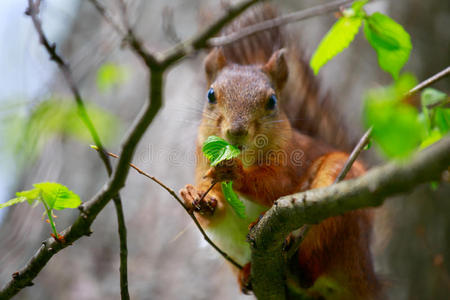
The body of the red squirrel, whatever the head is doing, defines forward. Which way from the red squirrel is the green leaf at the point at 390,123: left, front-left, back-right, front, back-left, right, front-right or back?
front-left

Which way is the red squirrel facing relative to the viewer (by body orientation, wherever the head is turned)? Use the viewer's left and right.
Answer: facing the viewer and to the left of the viewer

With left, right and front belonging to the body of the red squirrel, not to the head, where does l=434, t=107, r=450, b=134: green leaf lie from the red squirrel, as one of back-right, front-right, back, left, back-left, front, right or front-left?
left

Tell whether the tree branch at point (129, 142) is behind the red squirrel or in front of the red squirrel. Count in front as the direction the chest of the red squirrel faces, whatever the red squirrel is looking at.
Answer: in front

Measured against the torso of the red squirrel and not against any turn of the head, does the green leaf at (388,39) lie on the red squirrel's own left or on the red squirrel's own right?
on the red squirrel's own left

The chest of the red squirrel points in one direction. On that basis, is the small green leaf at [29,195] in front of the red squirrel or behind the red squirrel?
in front
